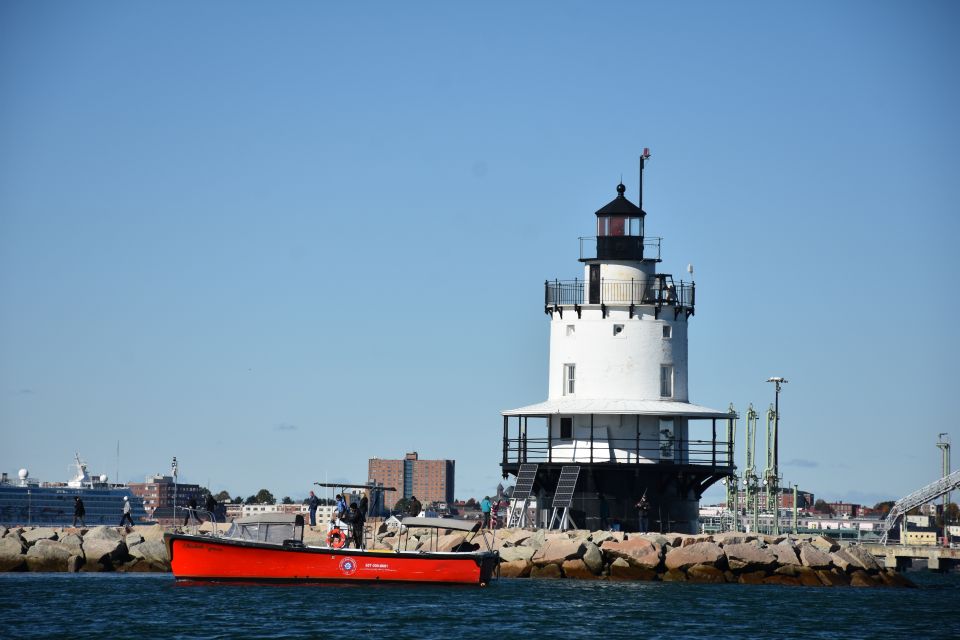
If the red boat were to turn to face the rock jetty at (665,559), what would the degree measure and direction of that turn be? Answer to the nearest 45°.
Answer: approximately 135° to its right

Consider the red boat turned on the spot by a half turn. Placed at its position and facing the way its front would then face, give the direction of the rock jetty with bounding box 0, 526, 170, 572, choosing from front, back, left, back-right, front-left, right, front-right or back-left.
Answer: back-left

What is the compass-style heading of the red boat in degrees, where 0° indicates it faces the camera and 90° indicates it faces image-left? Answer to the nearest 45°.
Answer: approximately 90°
